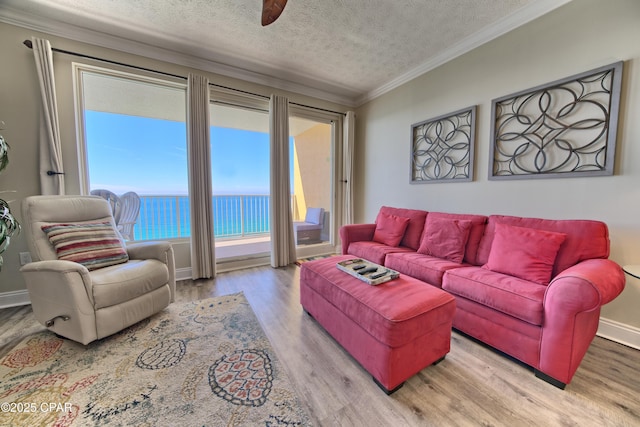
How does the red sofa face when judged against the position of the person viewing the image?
facing the viewer and to the left of the viewer

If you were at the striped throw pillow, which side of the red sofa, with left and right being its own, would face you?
front

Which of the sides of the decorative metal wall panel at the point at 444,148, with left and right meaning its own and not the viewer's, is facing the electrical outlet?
front

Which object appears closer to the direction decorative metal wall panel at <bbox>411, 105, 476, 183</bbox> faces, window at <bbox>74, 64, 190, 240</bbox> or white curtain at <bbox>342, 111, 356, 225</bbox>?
the window

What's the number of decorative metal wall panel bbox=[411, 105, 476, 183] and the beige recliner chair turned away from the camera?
0

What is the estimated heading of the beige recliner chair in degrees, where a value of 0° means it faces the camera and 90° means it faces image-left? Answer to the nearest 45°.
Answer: approximately 315°

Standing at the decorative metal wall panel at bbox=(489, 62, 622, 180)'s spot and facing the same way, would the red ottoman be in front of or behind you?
in front

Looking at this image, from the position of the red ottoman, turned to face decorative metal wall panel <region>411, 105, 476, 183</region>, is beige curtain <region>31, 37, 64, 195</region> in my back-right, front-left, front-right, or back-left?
back-left

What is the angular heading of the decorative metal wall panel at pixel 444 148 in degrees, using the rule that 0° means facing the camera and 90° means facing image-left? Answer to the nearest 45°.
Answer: approximately 45°

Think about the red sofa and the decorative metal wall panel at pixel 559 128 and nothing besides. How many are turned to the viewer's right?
0
